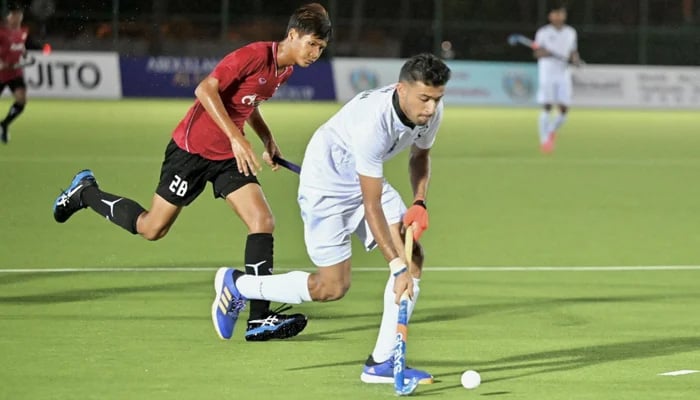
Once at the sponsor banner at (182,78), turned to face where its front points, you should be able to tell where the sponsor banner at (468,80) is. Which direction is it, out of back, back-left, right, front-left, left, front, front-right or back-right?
left

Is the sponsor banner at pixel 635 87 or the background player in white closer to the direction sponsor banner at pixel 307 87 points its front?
the background player in white

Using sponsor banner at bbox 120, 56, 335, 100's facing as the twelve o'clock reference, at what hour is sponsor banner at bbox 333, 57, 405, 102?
sponsor banner at bbox 333, 57, 405, 102 is roughly at 9 o'clock from sponsor banner at bbox 120, 56, 335, 100.

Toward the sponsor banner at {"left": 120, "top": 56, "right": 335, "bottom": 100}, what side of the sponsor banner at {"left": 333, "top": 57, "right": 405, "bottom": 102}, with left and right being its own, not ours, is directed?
right

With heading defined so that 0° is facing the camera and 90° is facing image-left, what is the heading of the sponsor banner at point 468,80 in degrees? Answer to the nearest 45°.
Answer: approximately 0°

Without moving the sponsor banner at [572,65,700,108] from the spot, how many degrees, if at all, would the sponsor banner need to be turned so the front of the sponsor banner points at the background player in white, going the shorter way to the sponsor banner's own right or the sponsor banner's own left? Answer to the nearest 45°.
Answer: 0° — it already faces them

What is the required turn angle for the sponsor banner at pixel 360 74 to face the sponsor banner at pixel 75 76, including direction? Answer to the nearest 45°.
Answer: approximately 90° to its right

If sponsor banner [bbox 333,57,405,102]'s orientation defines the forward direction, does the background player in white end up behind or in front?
in front

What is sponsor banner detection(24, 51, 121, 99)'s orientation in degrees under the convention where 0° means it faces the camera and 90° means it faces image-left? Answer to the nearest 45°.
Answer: approximately 0°
